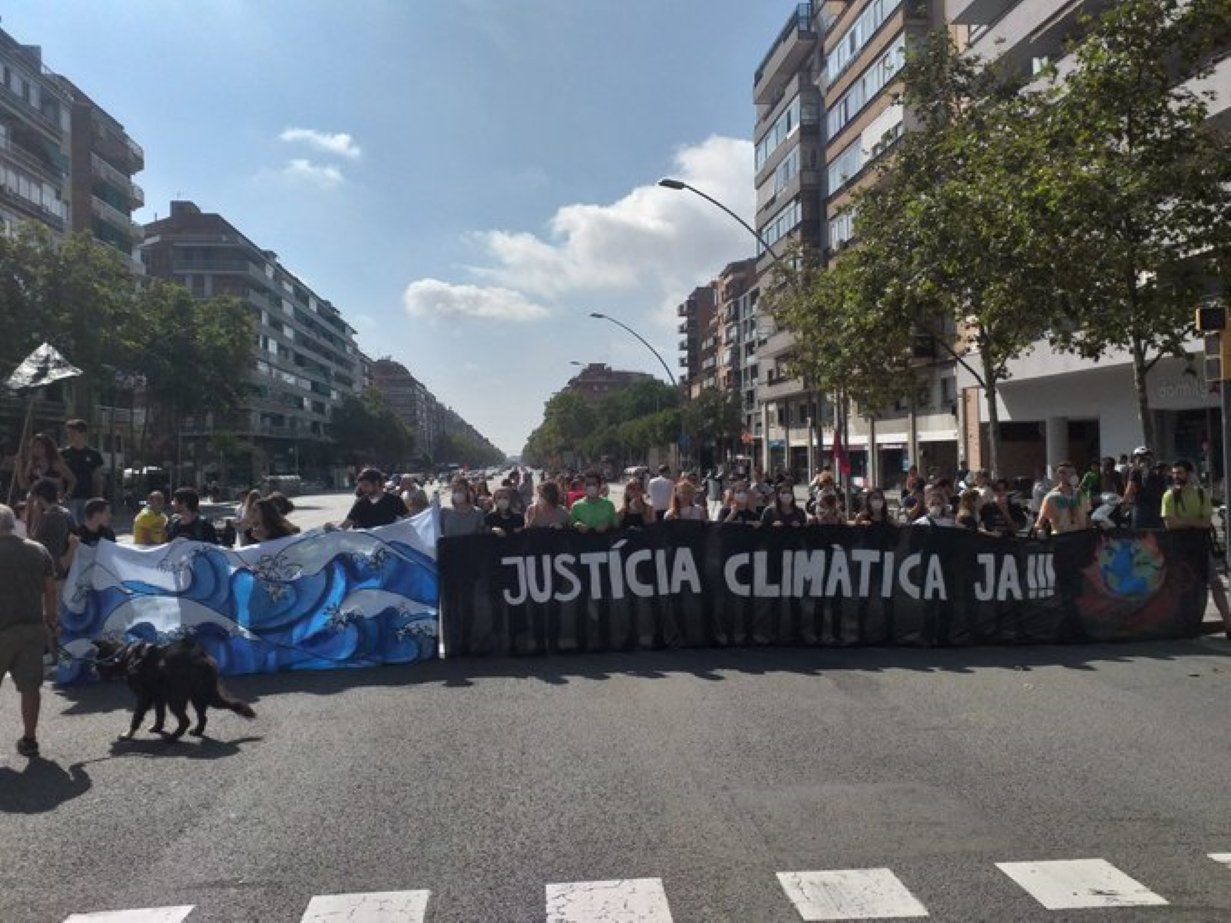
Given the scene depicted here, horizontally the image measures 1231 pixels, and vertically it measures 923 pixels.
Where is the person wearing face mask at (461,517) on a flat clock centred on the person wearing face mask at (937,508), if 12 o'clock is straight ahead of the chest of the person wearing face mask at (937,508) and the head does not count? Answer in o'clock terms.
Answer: the person wearing face mask at (461,517) is roughly at 2 o'clock from the person wearing face mask at (937,508).

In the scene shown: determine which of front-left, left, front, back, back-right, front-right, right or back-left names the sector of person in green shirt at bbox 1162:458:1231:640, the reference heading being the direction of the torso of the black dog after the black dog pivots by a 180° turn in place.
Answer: front

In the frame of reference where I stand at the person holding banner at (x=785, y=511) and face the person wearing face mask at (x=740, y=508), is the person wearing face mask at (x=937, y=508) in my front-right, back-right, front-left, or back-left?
back-right

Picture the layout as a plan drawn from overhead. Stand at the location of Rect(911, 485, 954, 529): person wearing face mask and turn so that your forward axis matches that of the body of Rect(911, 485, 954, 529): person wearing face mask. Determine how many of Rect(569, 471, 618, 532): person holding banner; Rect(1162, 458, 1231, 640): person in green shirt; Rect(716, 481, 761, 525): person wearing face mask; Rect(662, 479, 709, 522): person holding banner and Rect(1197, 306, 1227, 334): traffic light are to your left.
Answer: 2

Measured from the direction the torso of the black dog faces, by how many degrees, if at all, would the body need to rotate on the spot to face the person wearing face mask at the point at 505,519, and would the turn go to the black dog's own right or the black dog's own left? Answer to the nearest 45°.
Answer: approximately 135° to the black dog's own right

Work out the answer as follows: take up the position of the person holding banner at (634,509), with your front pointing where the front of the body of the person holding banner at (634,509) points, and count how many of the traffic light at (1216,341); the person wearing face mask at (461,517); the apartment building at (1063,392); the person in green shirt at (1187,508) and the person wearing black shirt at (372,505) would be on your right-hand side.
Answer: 2

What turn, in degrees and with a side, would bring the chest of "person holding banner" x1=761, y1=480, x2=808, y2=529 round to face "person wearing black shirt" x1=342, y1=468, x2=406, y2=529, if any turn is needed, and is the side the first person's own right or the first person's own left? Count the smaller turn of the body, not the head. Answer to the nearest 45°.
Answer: approximately 90° to the first person's own right

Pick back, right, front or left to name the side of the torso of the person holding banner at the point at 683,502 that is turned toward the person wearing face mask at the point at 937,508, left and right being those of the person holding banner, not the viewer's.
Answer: left
